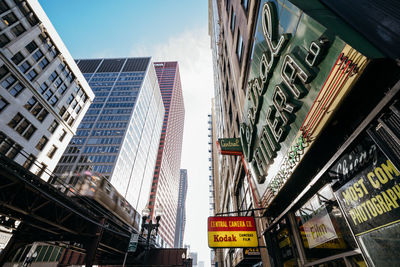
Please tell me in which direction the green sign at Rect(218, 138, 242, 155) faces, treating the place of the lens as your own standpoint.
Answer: facing the viewer

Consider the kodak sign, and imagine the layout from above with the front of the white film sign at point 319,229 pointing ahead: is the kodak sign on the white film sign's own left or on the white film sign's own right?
on the white film sign's own right

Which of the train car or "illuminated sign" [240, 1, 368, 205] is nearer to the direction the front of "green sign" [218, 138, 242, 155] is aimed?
the illuminated sign

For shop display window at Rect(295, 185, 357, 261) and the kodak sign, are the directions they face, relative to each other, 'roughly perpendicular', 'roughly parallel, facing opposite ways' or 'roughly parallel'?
roughly perpendicular

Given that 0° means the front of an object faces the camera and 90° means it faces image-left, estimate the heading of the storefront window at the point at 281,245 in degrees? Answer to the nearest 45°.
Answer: approximately 45°

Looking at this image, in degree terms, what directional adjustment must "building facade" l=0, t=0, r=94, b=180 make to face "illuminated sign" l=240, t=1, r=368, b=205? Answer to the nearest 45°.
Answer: approximately 45° to its right

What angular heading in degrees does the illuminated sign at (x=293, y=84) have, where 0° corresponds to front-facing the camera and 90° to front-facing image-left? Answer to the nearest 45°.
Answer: approximately 45°

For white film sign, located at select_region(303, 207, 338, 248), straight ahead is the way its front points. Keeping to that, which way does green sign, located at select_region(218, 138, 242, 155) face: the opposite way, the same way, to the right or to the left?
to the left

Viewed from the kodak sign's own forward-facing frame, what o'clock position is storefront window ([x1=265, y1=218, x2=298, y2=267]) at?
The storefront window is roughly at 10 o'clock from the kodak sign.

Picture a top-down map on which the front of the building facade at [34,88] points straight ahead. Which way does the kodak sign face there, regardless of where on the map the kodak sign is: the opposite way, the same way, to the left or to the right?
to the right

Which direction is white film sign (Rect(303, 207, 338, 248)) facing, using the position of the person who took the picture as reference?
facing the viewer and to the left of the viewer

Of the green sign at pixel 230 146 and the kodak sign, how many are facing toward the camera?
2
